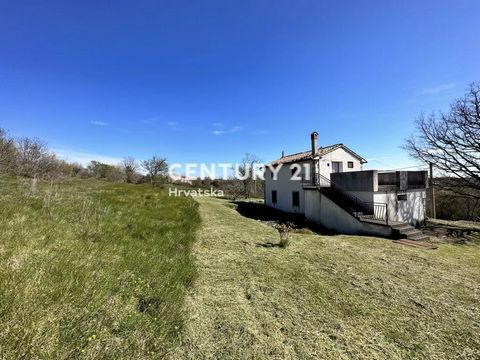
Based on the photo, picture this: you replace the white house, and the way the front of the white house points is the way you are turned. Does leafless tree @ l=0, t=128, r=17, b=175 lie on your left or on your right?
on your right
